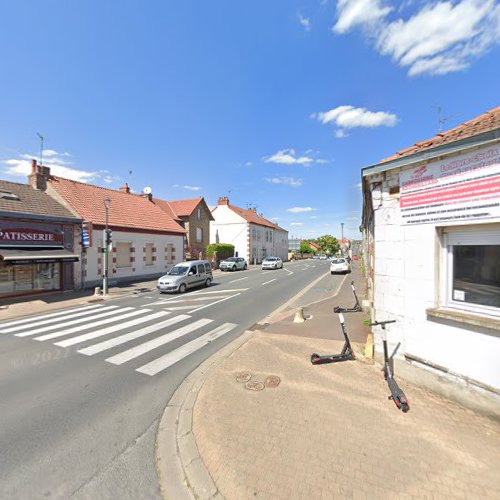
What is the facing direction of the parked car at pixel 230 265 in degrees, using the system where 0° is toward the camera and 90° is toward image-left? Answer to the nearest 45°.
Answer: approximately 45°

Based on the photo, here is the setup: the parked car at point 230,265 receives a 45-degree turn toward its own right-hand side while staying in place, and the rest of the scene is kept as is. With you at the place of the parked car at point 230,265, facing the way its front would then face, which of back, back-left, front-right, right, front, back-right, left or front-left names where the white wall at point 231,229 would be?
right

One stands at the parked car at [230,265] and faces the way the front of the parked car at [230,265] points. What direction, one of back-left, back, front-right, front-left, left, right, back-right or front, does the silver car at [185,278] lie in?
front-left

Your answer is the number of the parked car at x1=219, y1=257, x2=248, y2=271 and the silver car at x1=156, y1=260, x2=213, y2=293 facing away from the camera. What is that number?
0

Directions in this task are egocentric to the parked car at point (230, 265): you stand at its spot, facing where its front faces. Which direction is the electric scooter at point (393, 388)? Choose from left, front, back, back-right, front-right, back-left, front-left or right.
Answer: front-left
